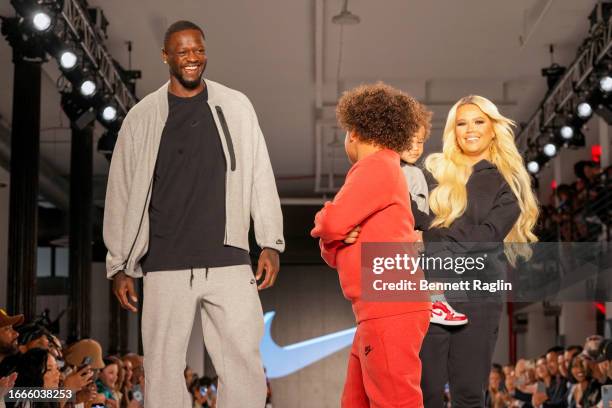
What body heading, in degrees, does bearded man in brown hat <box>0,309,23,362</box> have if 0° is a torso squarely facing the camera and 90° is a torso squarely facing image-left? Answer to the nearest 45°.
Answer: approximately 270°

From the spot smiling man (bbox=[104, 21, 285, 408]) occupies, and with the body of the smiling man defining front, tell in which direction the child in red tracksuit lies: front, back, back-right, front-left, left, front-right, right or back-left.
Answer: left

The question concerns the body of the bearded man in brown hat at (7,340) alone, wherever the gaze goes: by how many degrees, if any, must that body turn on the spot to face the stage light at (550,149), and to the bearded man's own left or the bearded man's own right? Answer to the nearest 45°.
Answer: approximately 45° to the bearded man's own left

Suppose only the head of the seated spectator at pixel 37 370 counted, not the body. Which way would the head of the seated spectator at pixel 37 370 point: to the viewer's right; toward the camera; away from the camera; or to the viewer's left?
to the viewer's right

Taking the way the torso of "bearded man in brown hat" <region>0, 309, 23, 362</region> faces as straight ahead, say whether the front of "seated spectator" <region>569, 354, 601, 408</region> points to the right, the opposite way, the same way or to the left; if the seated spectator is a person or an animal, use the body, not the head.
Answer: the opposite way

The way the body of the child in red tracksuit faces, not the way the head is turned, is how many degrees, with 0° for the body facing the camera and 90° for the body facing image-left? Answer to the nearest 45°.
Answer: approximately 90°

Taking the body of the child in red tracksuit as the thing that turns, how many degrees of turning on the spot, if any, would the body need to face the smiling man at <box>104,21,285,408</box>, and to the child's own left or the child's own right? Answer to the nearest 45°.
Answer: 0° — they already face them

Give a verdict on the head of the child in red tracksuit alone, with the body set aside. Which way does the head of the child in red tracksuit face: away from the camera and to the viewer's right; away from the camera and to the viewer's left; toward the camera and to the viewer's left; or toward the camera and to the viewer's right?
away from the camera and to the viewer's left

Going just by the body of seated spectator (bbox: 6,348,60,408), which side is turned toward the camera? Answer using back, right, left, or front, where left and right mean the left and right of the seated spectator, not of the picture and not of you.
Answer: right

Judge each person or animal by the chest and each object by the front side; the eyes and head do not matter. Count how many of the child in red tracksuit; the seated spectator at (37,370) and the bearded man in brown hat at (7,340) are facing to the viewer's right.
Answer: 2

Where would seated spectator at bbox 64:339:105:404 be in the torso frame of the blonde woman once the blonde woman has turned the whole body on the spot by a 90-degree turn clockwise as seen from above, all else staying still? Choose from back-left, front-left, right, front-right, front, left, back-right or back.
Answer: front
